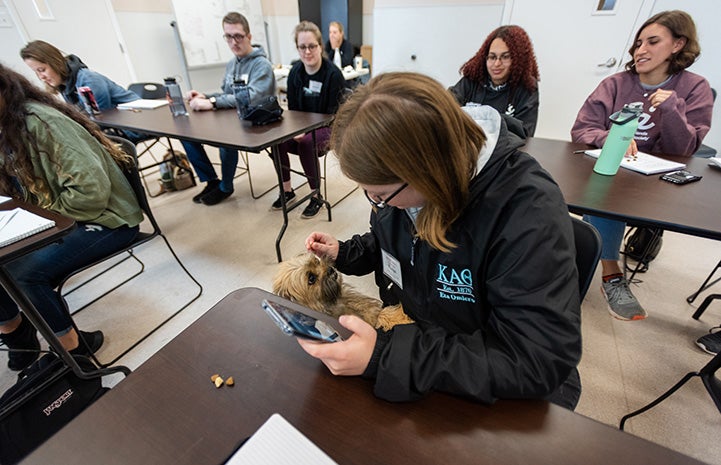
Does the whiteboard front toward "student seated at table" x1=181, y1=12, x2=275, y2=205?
yes

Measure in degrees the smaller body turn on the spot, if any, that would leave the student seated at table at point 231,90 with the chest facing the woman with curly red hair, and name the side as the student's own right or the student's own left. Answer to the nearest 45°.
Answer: approximately 90° to the student's own left

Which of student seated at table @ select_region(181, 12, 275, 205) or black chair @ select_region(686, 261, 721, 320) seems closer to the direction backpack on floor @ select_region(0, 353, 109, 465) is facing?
the black chair

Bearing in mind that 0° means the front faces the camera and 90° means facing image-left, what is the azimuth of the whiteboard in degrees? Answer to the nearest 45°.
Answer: approximately 0°

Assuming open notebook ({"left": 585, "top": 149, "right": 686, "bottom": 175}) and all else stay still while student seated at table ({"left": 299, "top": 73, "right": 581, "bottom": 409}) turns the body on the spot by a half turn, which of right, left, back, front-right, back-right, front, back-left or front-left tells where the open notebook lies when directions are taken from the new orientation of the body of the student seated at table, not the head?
front

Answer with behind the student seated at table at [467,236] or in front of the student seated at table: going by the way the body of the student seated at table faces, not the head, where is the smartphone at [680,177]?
behind
